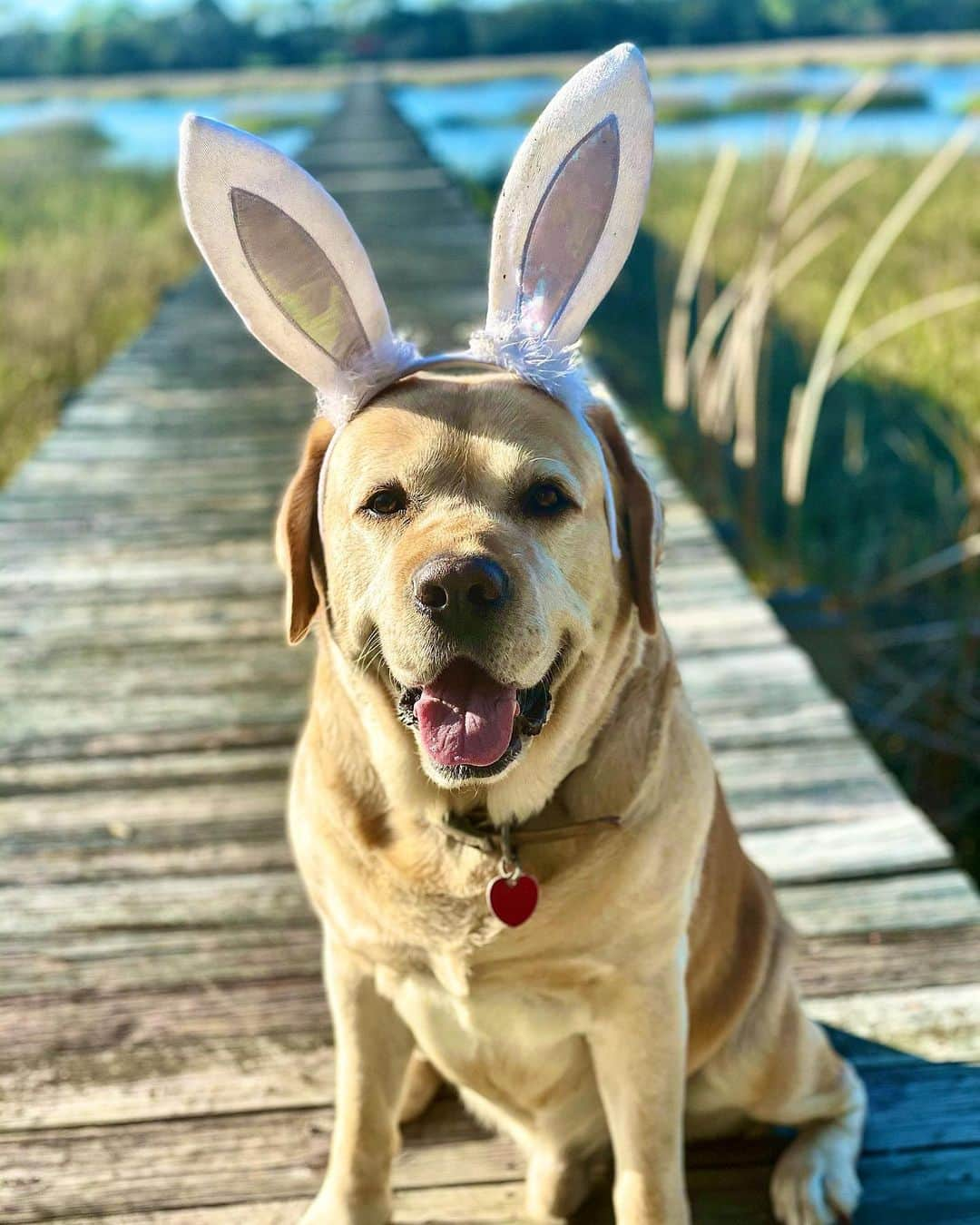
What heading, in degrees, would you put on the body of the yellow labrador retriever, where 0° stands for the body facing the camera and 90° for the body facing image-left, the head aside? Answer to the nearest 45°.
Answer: approximately 0°
